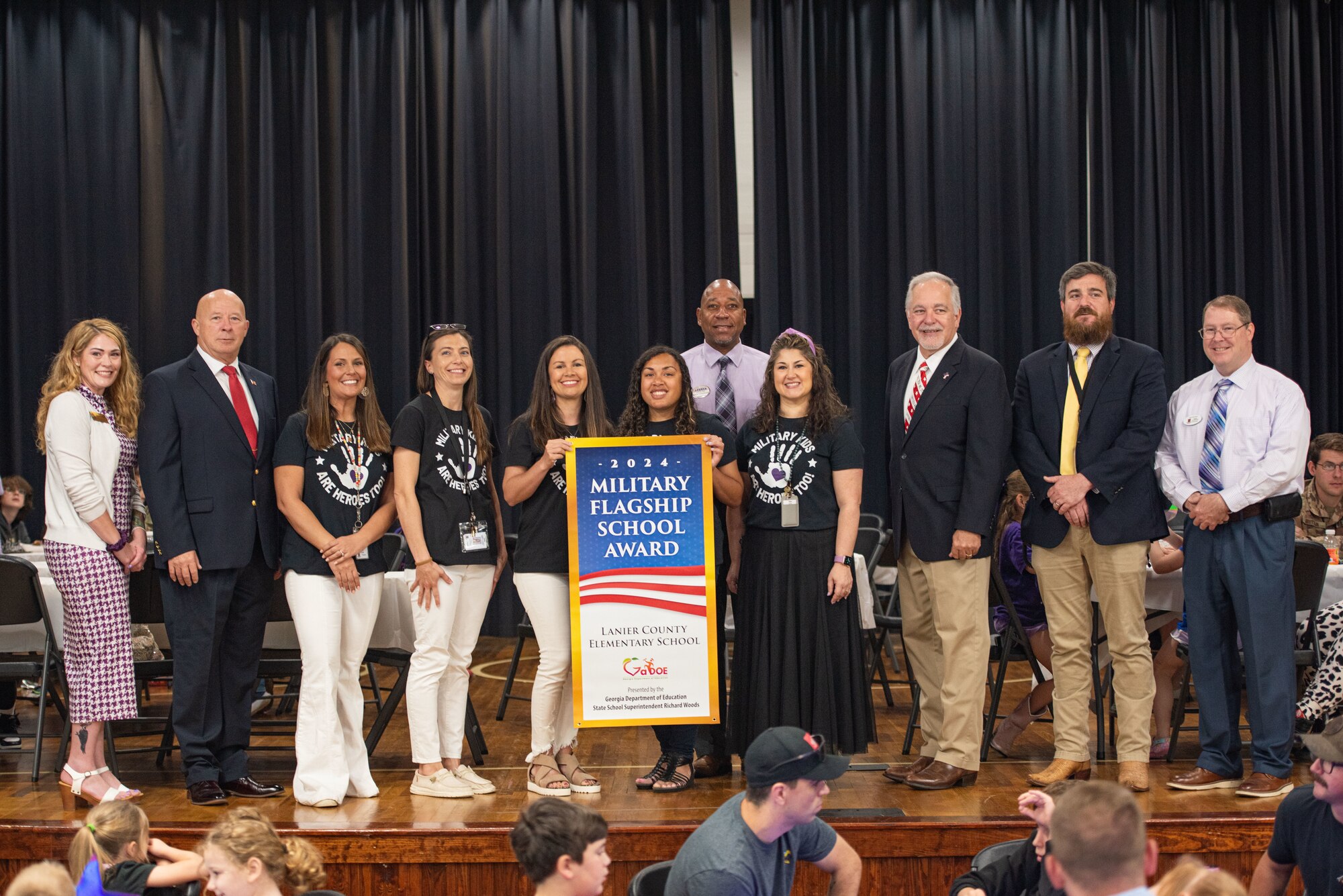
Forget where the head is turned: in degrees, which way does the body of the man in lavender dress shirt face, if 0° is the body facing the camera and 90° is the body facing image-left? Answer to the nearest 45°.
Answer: approximately 0°

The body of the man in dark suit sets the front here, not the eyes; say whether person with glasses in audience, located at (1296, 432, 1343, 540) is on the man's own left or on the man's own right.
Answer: on the man's own left

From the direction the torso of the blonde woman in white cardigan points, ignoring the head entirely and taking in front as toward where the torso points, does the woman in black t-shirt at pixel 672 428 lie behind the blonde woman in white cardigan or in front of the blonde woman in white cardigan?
in front

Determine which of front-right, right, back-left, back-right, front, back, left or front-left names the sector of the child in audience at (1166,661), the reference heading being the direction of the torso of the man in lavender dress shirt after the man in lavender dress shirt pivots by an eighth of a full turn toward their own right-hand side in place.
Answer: back-left

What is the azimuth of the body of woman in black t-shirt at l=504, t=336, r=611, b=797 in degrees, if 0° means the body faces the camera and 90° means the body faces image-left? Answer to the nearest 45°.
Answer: approximately 315°

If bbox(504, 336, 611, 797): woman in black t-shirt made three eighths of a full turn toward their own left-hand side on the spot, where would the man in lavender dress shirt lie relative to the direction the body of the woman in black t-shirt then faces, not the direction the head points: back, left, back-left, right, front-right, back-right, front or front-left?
front-right

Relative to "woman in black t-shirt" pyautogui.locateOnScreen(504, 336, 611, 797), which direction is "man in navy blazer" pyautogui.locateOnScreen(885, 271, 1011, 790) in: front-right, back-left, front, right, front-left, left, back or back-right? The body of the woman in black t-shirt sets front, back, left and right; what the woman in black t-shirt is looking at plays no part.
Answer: front-left

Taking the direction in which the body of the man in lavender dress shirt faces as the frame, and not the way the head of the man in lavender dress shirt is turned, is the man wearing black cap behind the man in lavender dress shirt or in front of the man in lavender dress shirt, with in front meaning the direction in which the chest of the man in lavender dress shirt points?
in front

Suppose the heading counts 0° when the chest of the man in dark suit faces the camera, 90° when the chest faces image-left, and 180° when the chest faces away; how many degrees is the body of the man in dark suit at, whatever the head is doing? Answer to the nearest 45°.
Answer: approximately 315°
